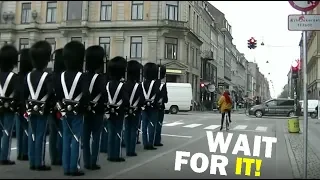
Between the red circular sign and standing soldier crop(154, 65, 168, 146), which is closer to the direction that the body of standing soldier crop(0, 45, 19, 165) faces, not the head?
the standing soldier crop(154, 65, 168, 146)

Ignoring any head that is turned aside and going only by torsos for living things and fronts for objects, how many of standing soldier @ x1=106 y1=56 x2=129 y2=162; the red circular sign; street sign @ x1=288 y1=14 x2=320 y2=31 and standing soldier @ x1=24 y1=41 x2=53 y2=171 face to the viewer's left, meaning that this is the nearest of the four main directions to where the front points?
0

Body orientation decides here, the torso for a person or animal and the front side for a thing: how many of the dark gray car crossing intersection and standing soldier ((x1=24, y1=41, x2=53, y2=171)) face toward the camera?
0

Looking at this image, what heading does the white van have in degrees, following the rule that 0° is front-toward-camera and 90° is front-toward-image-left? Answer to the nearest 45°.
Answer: approximately 90°

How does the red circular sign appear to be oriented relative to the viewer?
toward the camera

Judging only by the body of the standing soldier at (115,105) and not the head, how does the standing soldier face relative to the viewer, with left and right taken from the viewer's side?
facing away from the viewer and to the right of the viewer

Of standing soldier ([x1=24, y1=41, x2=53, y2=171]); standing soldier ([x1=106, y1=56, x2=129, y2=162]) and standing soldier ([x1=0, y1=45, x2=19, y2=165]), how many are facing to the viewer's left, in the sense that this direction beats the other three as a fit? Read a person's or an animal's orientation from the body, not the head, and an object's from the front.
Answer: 0

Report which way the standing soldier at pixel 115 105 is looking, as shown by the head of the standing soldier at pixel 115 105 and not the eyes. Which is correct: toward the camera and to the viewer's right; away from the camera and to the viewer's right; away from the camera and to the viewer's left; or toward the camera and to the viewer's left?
away from the camera and to the viewer's right

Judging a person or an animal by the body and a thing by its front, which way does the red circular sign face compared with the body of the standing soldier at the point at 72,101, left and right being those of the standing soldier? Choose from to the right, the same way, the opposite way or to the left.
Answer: the opposite way

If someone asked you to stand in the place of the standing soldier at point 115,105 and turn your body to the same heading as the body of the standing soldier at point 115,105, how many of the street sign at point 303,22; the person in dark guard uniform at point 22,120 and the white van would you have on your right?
1

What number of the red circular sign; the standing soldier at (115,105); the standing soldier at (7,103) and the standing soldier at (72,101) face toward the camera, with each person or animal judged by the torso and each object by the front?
1
